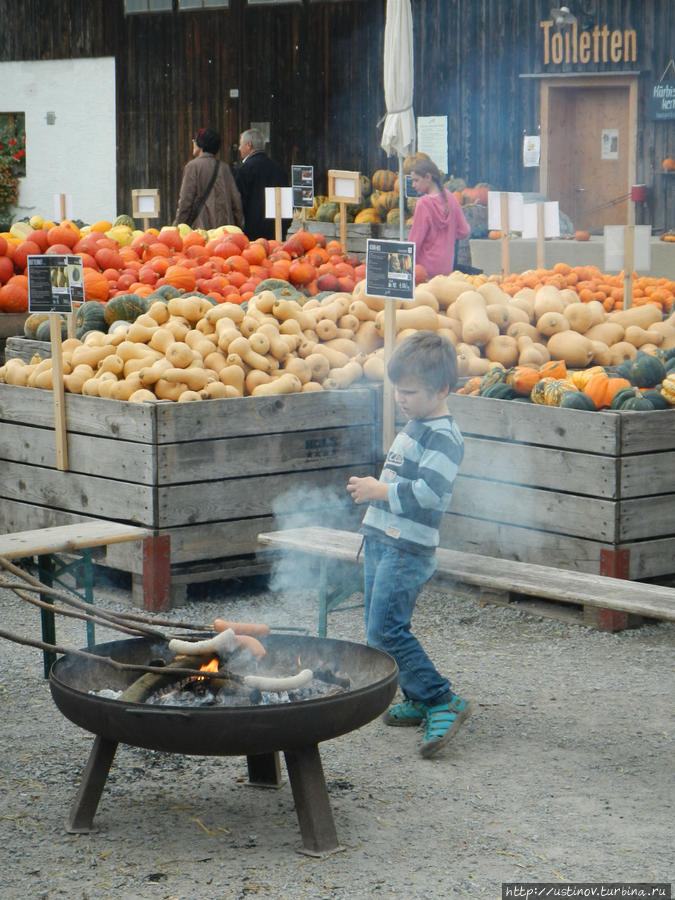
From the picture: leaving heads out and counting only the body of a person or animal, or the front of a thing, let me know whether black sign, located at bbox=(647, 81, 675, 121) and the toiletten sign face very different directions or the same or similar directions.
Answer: same or similar directions

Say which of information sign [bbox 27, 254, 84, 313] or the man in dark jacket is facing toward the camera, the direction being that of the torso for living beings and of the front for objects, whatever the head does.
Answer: the information sign

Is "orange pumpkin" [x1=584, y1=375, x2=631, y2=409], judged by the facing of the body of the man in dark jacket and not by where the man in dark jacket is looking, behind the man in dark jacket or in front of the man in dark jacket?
behind

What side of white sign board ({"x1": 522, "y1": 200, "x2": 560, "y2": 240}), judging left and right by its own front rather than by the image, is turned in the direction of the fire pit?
front

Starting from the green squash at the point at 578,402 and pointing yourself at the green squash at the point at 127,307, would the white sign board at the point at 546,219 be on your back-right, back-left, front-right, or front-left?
front-right

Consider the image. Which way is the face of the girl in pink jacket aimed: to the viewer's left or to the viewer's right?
to the viewer's left

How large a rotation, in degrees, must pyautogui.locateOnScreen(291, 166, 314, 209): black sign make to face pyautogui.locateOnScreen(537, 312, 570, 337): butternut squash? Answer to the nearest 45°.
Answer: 0° — it already faces it

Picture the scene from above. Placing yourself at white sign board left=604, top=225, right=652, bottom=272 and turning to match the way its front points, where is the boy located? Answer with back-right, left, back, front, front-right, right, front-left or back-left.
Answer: back

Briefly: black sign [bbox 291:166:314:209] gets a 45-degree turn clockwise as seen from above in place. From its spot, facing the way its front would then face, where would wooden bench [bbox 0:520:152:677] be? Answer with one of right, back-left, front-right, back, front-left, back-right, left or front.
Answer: front-left

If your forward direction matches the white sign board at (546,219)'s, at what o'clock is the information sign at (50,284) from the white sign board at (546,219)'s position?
The information sign is roughly at 1 o'clock from the white sign board.

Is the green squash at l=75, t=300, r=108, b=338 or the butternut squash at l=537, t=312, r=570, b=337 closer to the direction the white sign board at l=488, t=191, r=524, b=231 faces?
the butternut squash

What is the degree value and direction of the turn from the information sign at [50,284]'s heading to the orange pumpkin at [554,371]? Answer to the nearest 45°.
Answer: approximately 90° to its left

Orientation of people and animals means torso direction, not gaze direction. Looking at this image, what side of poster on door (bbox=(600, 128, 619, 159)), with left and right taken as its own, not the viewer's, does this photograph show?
front

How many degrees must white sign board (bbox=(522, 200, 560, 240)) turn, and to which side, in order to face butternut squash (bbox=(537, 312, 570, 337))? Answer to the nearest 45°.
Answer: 0° — it already faces it
